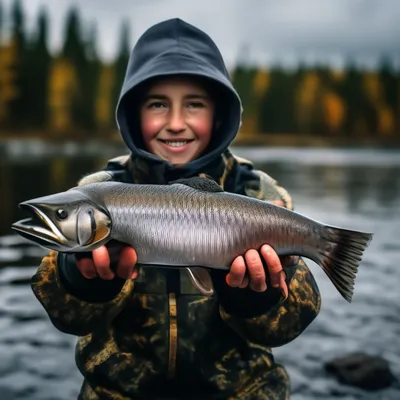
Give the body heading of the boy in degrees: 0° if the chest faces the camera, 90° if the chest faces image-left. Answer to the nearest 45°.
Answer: approximately 0°
